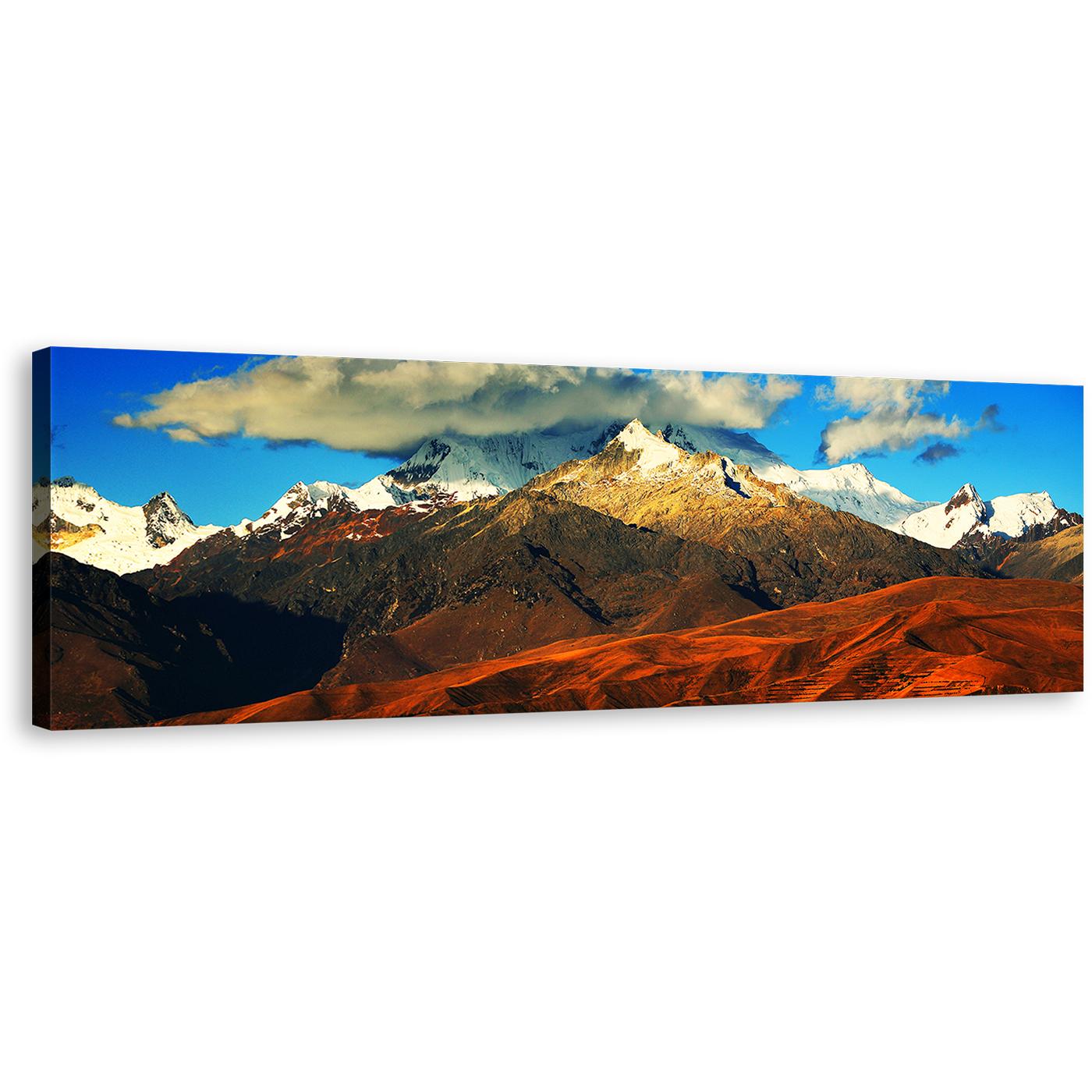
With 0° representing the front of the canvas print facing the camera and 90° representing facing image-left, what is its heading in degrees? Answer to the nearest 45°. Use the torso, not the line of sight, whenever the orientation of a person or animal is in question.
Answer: approximately 315°
